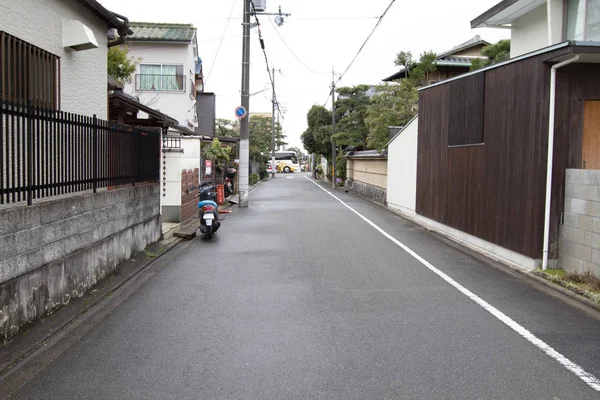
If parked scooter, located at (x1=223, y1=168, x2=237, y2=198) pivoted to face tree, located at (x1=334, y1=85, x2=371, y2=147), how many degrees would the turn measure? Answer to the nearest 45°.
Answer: approximately 45° to its right

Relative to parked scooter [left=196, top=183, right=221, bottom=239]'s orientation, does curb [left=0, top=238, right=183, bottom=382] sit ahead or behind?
behind

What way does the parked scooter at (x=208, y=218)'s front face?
away from the camera

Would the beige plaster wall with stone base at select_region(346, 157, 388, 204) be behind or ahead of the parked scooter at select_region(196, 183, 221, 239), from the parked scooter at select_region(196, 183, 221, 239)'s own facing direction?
ahead

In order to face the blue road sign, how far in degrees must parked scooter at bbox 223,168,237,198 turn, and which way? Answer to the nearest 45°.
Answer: approximately 180°

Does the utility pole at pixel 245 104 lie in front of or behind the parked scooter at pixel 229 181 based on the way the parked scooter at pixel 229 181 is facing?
behind

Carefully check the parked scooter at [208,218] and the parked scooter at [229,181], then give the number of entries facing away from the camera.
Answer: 2

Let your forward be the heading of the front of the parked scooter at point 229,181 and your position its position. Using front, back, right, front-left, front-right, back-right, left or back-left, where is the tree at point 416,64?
right

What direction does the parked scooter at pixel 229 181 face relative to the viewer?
away from the camera

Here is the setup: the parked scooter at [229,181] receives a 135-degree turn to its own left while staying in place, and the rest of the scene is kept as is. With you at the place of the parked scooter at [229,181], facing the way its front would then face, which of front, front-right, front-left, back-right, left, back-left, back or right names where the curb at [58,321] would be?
front-left

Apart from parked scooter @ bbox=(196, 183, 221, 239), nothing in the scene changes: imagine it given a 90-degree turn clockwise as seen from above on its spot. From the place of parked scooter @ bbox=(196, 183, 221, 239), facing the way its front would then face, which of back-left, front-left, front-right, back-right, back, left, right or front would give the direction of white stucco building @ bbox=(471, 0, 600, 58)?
front

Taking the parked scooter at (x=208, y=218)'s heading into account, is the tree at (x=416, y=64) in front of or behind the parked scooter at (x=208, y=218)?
in front

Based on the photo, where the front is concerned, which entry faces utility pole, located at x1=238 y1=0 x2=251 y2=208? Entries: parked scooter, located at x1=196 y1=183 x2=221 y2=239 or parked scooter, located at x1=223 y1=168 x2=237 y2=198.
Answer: parked scooter, located at x1=196 y1=183 x2=221 y2=239

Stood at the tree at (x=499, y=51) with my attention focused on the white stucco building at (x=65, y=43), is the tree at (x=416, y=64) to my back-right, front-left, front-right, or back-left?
back-right

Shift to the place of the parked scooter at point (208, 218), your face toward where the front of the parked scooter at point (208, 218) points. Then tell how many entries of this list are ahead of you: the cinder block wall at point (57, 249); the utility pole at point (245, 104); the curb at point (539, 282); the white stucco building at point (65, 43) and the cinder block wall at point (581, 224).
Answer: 1
